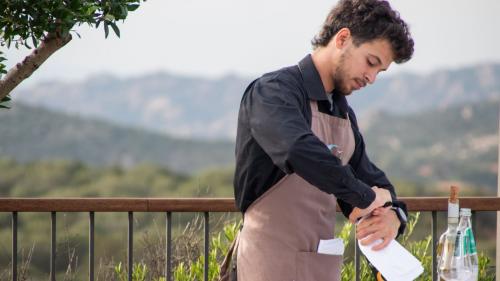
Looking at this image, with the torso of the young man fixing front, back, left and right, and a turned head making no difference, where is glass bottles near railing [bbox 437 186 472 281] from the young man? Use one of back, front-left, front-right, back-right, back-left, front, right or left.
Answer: front-left

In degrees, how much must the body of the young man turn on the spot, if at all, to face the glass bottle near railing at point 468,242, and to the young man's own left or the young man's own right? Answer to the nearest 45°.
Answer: approximately 45° to the young man's own left

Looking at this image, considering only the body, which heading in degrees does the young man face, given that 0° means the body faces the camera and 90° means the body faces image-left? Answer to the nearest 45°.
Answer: approximately 315°
